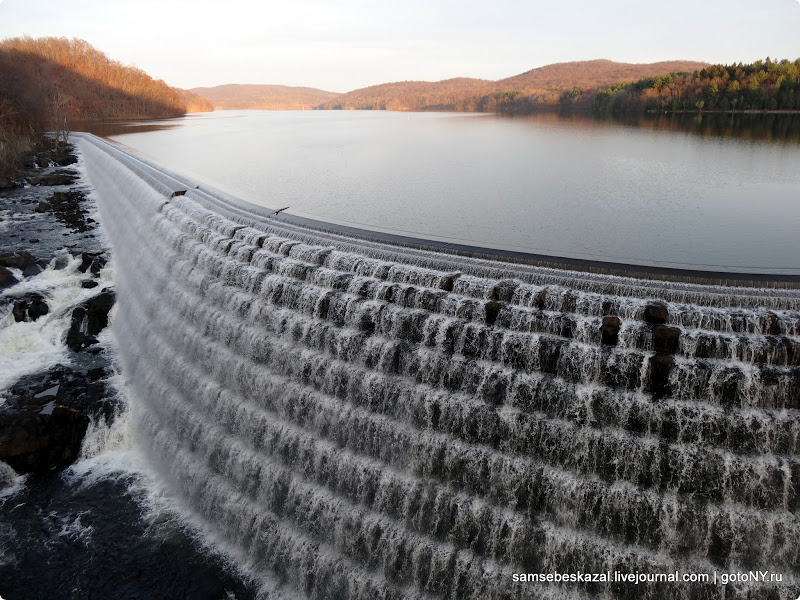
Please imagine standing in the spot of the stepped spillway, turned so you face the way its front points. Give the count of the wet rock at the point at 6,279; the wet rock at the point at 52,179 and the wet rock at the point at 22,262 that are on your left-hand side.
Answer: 0

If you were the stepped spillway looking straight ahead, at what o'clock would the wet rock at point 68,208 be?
The wet rock is roughly at 3 o'clock from the stepped spillway.

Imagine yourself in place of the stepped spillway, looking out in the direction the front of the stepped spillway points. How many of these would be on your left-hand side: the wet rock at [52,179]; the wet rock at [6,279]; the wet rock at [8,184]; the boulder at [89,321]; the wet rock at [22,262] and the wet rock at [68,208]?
0

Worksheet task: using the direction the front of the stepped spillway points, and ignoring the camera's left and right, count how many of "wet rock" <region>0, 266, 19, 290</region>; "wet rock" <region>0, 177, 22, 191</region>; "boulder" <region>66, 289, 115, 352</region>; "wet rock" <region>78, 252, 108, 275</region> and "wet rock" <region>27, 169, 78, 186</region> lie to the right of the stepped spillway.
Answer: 5

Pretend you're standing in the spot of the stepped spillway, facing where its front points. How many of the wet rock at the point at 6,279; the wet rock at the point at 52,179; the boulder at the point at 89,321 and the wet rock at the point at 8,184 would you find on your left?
0

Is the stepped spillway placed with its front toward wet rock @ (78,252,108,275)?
no

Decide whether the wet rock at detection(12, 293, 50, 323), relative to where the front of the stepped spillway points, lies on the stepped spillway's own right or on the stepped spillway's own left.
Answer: on the stepped spillway's own right

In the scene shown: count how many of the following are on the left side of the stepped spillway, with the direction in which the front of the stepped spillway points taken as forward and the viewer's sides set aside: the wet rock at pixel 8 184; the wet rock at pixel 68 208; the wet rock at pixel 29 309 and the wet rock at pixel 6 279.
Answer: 0

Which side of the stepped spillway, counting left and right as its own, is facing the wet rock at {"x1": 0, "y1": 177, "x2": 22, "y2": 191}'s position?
right

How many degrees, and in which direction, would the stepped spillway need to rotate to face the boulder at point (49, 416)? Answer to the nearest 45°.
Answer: approximately 45° to its right

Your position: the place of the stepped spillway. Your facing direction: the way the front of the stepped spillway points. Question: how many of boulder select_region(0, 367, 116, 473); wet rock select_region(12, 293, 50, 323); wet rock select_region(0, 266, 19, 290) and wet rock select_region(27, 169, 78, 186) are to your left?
0

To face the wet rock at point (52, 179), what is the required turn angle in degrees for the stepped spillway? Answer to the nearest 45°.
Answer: approximately 90° to its right

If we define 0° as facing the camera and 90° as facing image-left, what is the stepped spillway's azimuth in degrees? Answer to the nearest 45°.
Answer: approximately 45°

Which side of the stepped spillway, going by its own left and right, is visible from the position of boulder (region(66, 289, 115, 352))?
right
